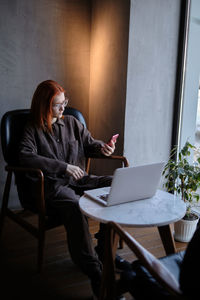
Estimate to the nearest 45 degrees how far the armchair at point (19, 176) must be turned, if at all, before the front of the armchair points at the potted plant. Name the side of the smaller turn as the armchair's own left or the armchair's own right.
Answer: approximately 45° to the armchair's own left

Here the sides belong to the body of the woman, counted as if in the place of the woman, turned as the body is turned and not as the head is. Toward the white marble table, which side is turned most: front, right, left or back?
front

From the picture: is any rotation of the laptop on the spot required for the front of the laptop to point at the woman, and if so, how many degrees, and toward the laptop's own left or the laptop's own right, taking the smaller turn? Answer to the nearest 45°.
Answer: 0° — it already faces them

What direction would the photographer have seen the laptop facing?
facing away from the viewer and to the left of the viewer

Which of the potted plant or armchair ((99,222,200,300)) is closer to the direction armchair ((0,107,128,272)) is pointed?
the armchair

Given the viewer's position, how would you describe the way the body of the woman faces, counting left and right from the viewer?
facing the viewer and to the right of the viewer

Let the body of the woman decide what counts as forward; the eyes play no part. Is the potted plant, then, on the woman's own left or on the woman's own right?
on the woman's own left

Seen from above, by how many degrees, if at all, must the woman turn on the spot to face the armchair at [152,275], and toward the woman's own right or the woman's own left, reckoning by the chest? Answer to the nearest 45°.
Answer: approximately 45° to the woman's own right

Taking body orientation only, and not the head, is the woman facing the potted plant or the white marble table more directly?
the white marble table
